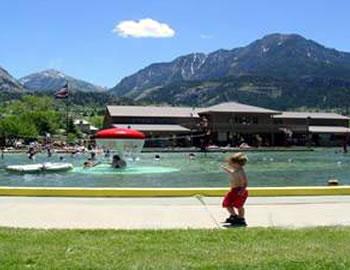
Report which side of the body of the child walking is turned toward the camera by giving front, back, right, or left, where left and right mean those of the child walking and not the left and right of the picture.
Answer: left

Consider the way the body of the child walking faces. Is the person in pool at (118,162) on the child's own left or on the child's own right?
on the child's own right

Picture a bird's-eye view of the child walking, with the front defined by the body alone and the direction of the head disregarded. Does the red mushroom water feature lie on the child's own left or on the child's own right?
on the child's own right
